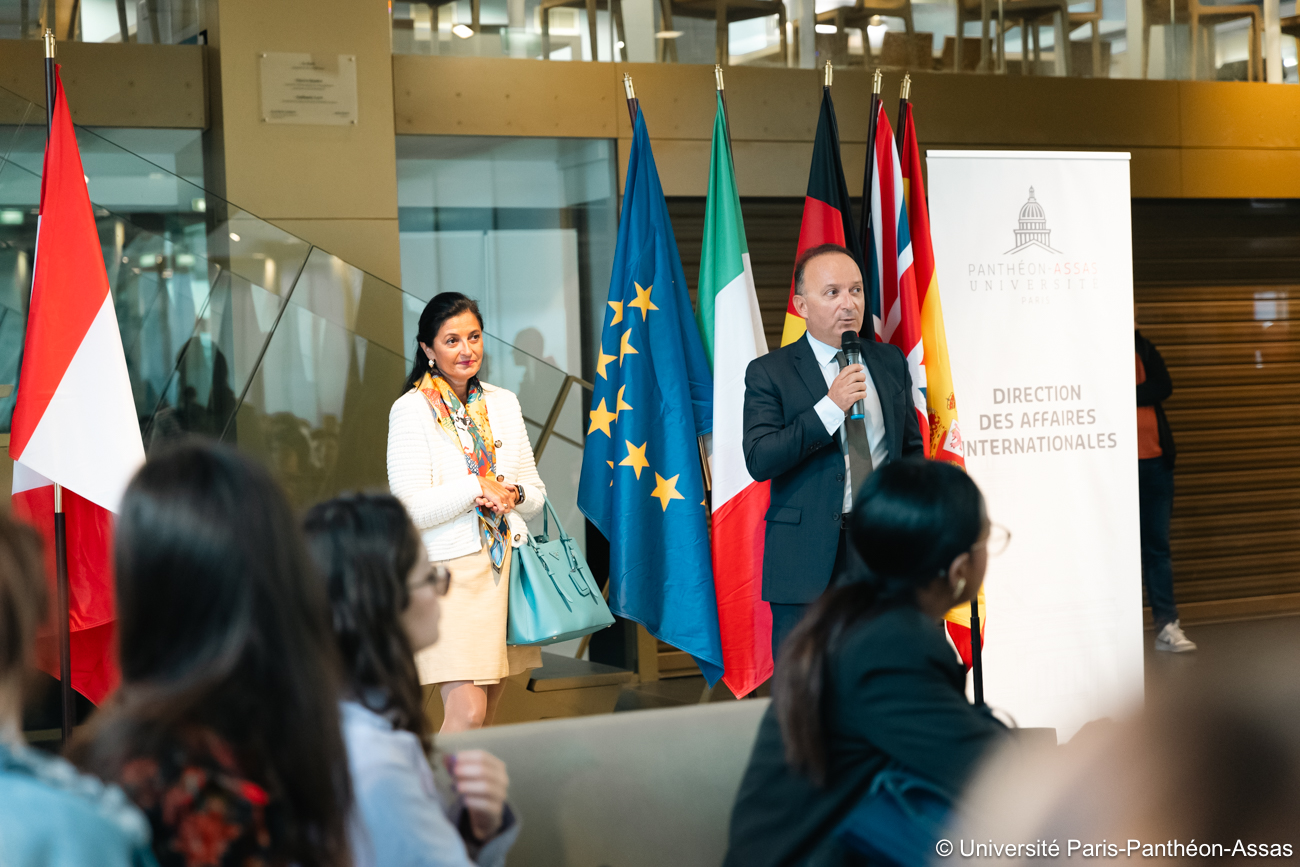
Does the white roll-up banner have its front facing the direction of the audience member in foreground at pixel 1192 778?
yes

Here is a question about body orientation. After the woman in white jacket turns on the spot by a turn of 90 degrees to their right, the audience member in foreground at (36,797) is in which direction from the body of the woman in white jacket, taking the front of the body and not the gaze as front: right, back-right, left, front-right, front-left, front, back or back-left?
front-left

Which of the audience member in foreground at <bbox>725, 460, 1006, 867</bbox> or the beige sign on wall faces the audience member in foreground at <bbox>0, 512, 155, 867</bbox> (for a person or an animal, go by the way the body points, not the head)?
the beige sign on wall

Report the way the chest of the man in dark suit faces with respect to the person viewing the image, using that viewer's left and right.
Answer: facing the viewer and to the right of the viewer

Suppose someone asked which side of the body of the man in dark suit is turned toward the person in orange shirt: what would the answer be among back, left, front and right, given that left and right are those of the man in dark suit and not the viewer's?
left

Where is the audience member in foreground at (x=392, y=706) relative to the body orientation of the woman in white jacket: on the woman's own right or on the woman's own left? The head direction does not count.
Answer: on the woman's own right

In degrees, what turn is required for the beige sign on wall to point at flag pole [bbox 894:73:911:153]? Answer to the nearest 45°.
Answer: approximately 45° to its left

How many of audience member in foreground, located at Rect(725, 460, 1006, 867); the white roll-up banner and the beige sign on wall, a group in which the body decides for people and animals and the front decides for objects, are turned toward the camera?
2

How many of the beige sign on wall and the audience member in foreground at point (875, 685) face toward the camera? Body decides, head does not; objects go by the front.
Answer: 1
